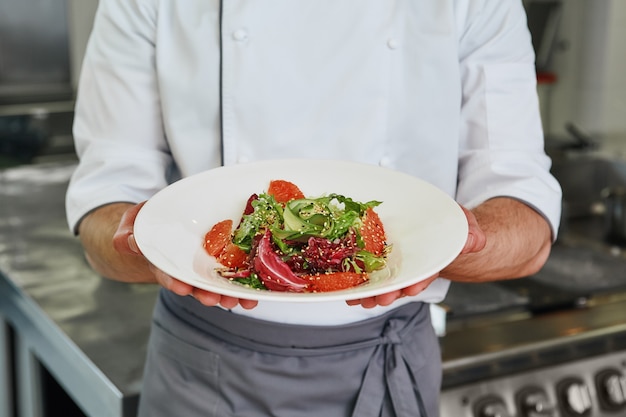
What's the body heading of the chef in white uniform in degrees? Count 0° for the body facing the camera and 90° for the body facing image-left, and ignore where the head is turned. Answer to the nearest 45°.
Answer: approximately 0°

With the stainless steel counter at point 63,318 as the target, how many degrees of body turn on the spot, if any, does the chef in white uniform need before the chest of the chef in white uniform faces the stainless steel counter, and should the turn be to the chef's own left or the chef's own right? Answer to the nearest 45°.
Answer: approximately 135° to the chef's own right
